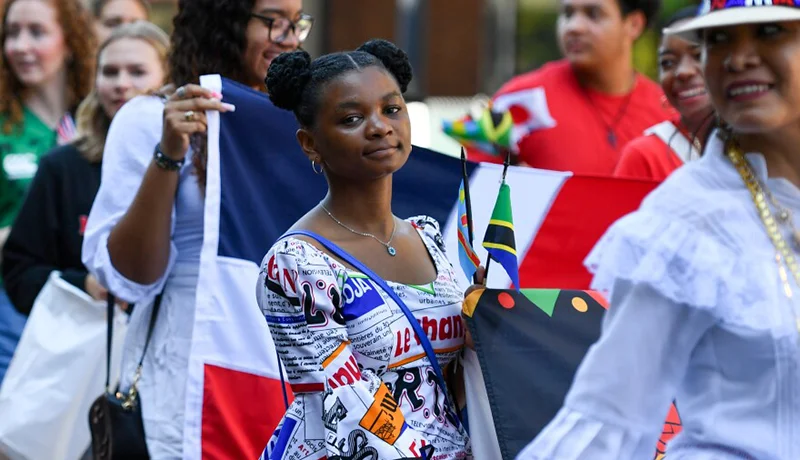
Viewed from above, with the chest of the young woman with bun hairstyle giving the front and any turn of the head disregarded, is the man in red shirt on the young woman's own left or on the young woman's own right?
on the young woman's own left

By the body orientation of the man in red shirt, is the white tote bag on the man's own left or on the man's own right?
on the man's own right

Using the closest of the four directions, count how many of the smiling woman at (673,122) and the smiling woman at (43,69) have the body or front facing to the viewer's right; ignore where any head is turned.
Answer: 0

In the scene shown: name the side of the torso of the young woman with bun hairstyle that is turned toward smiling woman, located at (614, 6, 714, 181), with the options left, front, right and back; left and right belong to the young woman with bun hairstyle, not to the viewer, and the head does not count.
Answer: left

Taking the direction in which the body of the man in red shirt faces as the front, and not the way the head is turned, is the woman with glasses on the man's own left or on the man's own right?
on the man's own right

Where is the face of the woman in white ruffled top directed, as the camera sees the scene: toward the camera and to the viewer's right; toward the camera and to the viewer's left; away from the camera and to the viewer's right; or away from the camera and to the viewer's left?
toward the camera and to the viewer's left

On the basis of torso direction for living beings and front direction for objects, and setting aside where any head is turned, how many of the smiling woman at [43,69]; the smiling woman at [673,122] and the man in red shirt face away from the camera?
0

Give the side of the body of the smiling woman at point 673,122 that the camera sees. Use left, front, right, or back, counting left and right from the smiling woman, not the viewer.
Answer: front

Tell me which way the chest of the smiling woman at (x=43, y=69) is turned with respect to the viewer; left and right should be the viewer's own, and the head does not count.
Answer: facing the viewer and to the left of the viewer

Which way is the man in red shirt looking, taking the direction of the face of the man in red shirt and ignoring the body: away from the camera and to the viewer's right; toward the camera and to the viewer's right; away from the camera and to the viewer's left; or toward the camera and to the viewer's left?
toward the camera and to the viewer's left

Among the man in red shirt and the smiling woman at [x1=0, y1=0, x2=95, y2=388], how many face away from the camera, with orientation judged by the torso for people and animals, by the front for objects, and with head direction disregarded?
0
